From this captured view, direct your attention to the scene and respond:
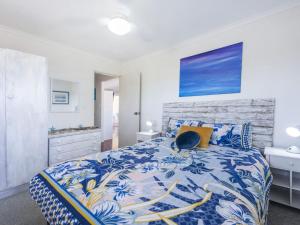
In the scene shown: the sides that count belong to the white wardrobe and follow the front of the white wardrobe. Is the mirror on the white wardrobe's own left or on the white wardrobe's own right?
on the white wardrobe's own left

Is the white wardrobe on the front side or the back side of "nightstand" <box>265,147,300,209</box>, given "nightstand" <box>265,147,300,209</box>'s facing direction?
on the front side

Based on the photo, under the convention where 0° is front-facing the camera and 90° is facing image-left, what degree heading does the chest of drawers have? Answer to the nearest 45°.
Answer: approximately 315°

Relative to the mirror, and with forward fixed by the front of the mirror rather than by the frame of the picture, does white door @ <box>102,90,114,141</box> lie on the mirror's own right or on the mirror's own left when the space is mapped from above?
on the mirror's own left

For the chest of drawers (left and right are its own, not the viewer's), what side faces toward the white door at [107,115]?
left

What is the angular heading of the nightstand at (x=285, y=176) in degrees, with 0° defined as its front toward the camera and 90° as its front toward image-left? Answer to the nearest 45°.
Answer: approximately 45°

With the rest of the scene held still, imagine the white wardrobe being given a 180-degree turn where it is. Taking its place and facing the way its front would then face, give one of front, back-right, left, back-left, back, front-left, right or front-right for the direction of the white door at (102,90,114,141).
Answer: right
